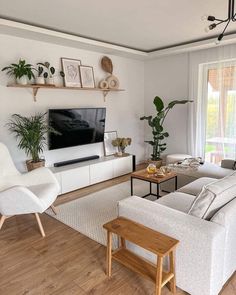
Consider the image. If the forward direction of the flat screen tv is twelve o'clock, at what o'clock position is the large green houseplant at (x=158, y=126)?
The large green houseplant is roughly at 10 o'clock from the flat screen tv.

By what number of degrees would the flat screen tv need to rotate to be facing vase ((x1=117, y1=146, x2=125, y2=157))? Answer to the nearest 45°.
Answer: approximately 90° to its left

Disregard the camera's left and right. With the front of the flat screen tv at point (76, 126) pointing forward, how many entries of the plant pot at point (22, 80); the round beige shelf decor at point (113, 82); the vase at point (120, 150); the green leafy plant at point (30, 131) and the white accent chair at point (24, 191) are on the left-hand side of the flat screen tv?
2

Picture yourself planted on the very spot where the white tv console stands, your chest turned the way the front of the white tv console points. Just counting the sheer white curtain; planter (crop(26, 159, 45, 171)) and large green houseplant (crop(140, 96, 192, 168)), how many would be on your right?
1

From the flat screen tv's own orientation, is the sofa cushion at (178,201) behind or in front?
in front

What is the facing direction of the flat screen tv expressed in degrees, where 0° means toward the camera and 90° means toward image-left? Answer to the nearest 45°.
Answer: approximately 315°

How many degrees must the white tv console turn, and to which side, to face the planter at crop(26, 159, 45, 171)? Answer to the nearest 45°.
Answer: approximately 90° to its right

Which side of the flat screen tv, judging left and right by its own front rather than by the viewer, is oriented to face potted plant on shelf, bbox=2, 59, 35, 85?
right
